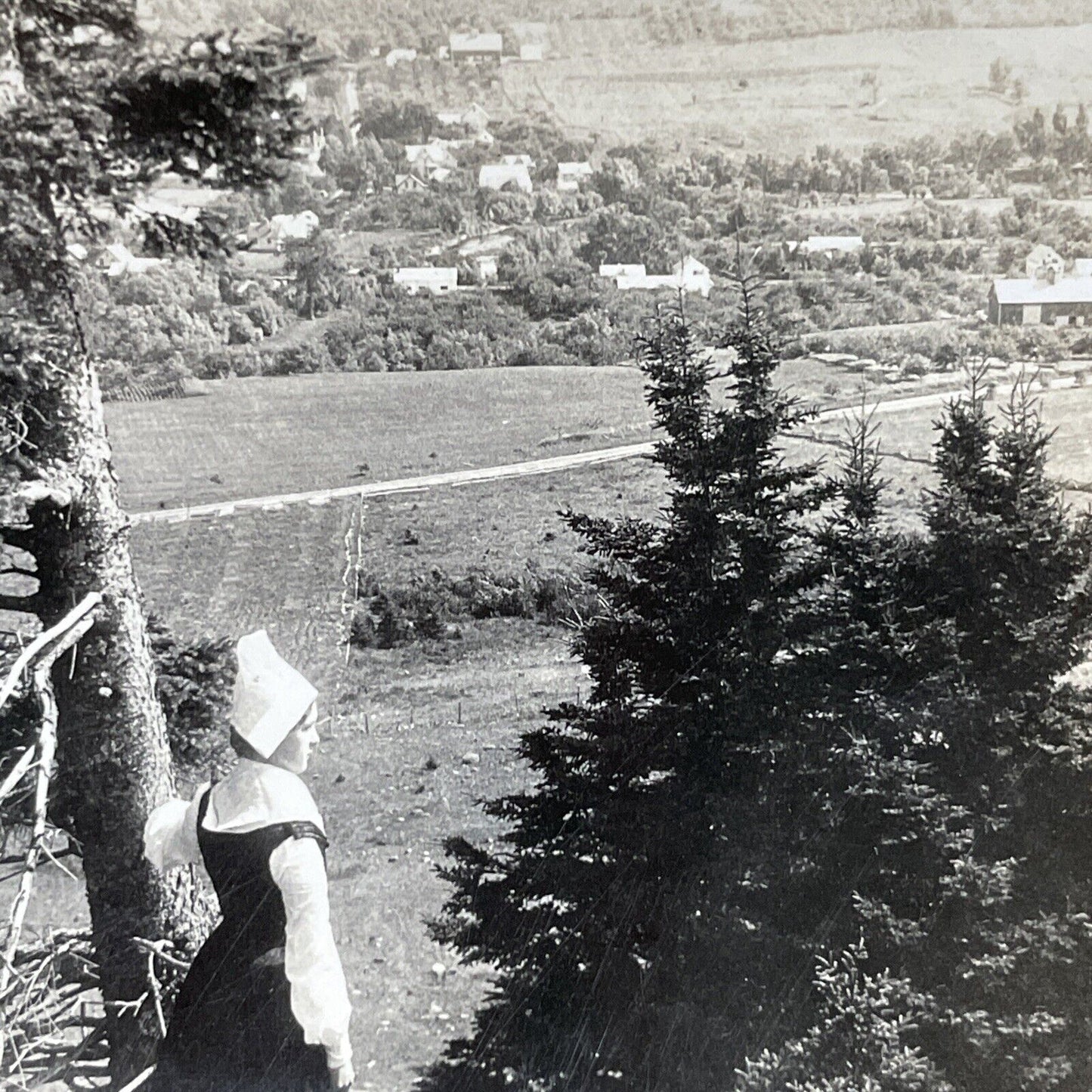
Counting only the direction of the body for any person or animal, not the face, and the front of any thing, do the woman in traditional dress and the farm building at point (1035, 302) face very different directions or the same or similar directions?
very different directions

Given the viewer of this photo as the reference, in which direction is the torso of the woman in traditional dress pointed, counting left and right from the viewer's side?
facing away from the viewer and to the right of the viewer

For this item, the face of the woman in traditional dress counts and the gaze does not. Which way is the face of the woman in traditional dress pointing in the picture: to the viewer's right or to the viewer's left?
to the viewer's right

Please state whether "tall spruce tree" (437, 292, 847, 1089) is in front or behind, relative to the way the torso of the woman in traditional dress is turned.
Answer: in front

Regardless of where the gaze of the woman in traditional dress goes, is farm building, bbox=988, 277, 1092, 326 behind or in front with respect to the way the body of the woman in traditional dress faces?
in front

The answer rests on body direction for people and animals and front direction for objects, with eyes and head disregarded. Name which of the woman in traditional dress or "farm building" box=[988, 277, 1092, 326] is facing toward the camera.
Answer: the farm building

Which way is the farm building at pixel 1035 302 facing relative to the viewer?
toward the camera
